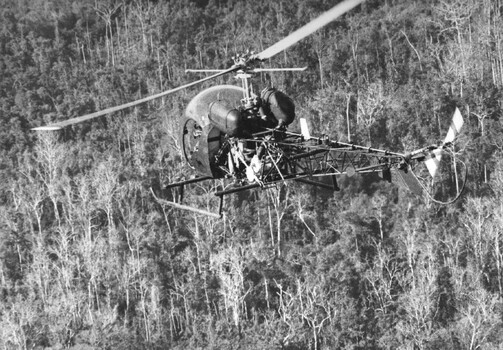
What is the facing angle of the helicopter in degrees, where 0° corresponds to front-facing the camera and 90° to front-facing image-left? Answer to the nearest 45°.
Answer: approximately 135°
